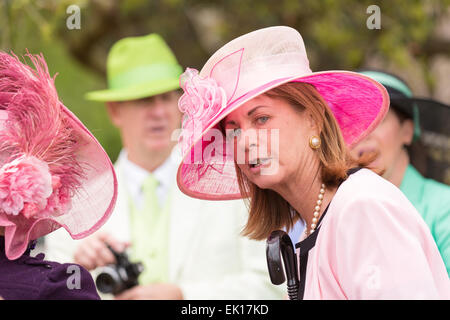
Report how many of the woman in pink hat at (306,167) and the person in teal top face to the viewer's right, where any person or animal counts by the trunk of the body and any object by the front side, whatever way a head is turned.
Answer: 0

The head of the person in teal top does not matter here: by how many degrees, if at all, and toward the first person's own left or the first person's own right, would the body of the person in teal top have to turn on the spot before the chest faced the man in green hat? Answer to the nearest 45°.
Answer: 0° — they already face them

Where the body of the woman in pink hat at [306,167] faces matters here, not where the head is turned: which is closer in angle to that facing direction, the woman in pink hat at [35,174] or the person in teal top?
the woman in pink hat

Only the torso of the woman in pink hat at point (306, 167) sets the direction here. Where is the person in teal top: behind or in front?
behind

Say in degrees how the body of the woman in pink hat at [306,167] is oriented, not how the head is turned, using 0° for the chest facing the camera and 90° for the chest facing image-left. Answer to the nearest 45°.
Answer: approximately 45°

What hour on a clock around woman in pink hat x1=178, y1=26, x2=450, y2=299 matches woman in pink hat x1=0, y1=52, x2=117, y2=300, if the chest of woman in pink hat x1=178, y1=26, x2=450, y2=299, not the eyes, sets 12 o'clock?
woman in pink hat x1=0, y1=52, x2=117, y2=300 is roughly at 1 o'clock from woman in pink hat x1=178, y1=26, x2=450, y2=299.

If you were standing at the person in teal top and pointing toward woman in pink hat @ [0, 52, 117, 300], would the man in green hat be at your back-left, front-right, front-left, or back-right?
front-right

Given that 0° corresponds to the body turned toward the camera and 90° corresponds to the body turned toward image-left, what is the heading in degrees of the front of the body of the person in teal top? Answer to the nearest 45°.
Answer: approximately 90°

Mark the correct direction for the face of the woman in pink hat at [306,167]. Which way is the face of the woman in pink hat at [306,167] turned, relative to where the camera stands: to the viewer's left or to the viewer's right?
to the viewer's left

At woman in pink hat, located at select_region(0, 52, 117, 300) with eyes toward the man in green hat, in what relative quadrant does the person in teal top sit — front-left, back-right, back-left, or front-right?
front-right
